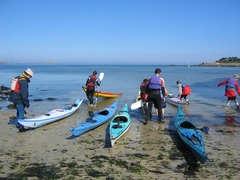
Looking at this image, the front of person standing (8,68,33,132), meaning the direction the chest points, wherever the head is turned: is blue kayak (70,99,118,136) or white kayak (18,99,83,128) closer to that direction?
the blue kayak

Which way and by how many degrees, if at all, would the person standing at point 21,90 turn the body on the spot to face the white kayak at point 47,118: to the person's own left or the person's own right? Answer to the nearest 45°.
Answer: approximately 45° to the person's own left

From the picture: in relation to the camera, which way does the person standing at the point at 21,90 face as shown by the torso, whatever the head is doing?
to the viewer's right

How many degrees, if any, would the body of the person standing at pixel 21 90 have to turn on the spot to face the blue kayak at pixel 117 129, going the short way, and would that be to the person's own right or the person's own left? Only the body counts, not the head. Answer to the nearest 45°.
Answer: approximately 45° to the person's own right

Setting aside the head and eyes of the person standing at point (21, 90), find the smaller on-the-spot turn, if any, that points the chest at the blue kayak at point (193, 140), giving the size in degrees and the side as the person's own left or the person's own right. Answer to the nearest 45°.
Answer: approximately 45° to the person's own right

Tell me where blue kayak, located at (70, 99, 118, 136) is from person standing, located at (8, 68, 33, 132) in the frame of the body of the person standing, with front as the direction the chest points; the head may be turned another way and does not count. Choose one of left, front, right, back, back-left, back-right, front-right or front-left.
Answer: front
